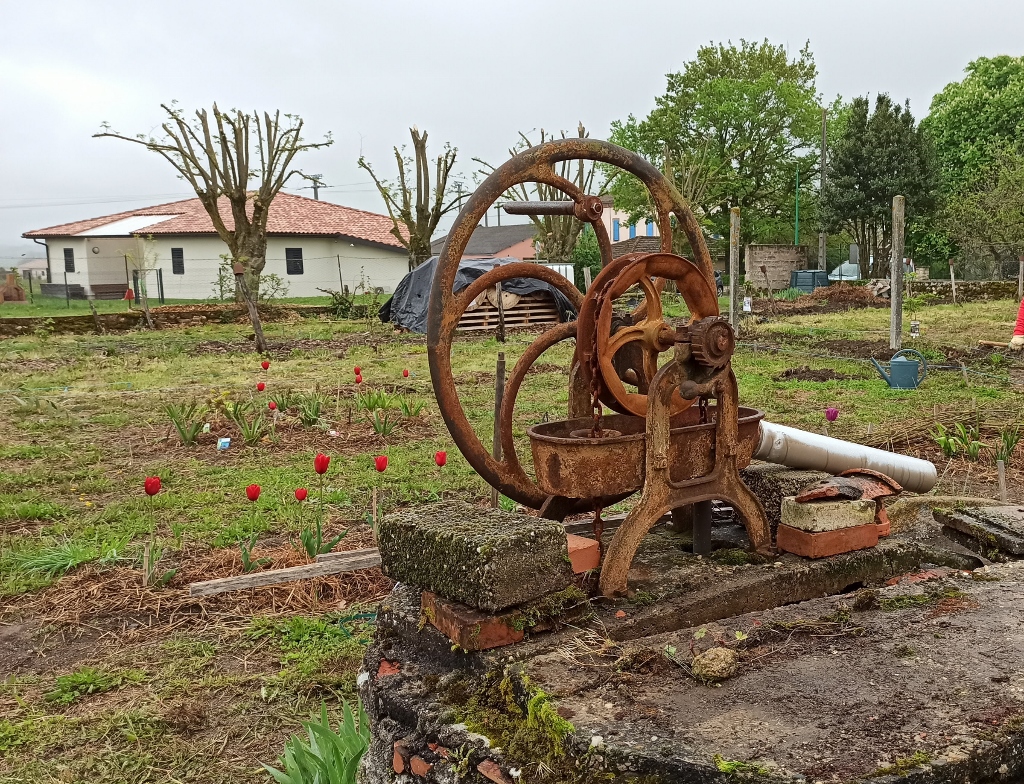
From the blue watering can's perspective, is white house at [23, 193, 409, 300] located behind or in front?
in front

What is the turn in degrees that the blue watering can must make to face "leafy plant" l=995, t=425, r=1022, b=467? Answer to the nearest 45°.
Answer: approximately 90° to its left

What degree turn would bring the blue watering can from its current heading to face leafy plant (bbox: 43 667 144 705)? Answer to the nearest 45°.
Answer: approximately 90° to its left

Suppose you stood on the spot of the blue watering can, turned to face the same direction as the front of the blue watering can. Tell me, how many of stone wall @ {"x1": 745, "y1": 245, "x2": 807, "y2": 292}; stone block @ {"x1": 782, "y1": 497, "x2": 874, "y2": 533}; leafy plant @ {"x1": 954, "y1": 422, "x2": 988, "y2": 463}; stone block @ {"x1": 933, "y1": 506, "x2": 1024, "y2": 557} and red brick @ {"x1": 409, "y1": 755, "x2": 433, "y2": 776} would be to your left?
4

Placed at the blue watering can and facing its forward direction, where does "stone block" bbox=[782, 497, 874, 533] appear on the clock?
The stone block is roughly at 9 o'clock from the blue watering can.

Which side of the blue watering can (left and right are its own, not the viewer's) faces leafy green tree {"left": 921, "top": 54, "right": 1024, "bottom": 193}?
right

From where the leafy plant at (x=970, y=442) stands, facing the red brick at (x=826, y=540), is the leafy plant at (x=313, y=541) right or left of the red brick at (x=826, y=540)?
right

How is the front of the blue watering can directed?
to the viewer's left

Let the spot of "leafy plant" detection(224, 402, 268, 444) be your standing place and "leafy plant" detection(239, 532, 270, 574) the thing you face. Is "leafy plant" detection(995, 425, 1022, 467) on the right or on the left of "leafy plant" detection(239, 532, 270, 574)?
left

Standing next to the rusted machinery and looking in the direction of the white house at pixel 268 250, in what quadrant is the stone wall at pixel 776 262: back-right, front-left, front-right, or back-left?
front-right

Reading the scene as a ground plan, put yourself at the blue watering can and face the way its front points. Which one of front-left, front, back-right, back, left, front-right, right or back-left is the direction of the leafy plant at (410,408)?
front-left

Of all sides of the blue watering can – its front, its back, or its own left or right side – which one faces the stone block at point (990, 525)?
left

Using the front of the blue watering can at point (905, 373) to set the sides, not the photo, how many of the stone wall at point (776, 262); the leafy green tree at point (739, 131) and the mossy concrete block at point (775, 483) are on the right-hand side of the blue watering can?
2

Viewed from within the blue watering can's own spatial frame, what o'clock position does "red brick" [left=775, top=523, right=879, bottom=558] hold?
The red brick is roughly at 9 o'clock from the blue watering can.

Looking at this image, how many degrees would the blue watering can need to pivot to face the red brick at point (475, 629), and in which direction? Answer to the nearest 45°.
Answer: approximately 90° to its left

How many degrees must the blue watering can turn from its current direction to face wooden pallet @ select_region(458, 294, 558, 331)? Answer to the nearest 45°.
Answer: approximately 45° to its right
